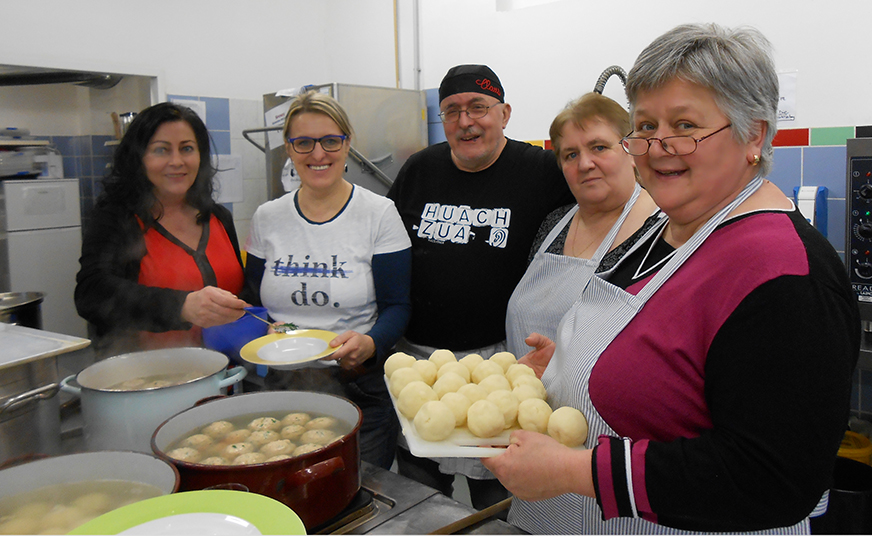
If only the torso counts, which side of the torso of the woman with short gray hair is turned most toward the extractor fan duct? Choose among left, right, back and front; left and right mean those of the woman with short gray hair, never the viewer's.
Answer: right

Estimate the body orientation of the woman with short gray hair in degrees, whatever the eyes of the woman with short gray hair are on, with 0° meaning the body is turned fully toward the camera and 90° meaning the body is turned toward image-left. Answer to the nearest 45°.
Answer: approximately 45°

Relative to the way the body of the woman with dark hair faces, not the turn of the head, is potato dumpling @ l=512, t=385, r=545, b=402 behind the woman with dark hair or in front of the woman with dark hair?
in front

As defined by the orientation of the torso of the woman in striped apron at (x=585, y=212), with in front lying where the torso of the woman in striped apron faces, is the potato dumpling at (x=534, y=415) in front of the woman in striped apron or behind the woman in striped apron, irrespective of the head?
in front
